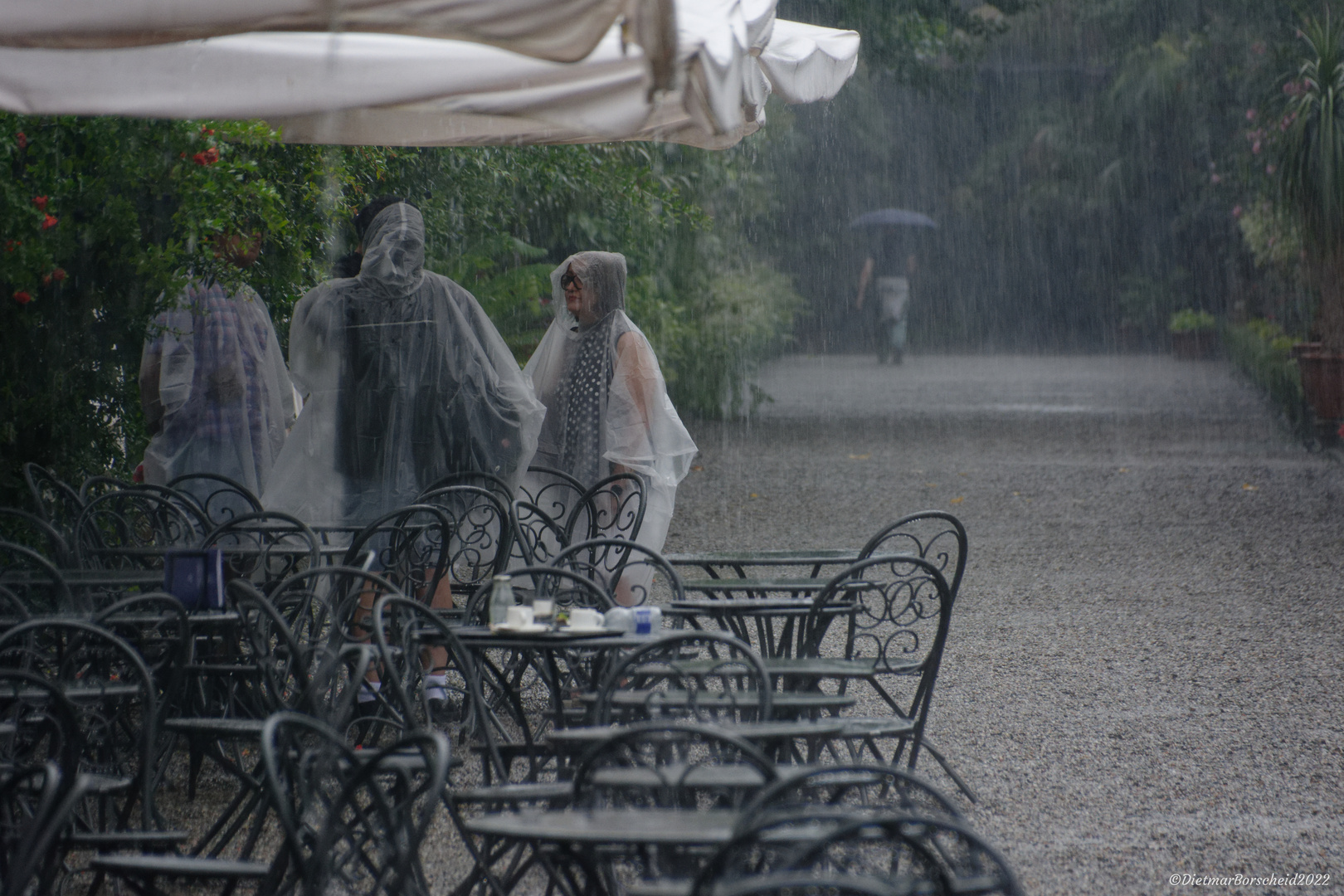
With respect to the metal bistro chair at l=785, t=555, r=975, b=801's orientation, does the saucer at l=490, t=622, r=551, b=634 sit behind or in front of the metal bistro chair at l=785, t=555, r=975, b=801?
in front

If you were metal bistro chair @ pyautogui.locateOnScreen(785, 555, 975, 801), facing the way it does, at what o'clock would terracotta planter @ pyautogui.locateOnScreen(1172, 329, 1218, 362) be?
The terracotta planter is roughly at 5 o'clock from the metal bistro chair.

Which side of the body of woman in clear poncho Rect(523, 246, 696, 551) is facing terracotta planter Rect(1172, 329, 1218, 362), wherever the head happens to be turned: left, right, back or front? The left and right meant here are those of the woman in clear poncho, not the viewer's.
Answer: back

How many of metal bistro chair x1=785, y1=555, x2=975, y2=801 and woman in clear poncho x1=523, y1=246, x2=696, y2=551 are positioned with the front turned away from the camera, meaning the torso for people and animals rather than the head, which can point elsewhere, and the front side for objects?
0

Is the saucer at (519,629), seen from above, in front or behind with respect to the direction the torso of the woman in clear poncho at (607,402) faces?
in front

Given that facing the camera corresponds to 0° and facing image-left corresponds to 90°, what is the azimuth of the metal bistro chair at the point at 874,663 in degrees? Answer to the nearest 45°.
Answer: approximately 45°

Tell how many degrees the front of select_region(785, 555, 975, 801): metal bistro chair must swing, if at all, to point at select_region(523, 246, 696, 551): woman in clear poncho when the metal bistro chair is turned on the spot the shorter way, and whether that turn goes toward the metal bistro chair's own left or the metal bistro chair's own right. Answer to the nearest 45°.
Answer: approximately 90° to the metal bistro chair's own right
